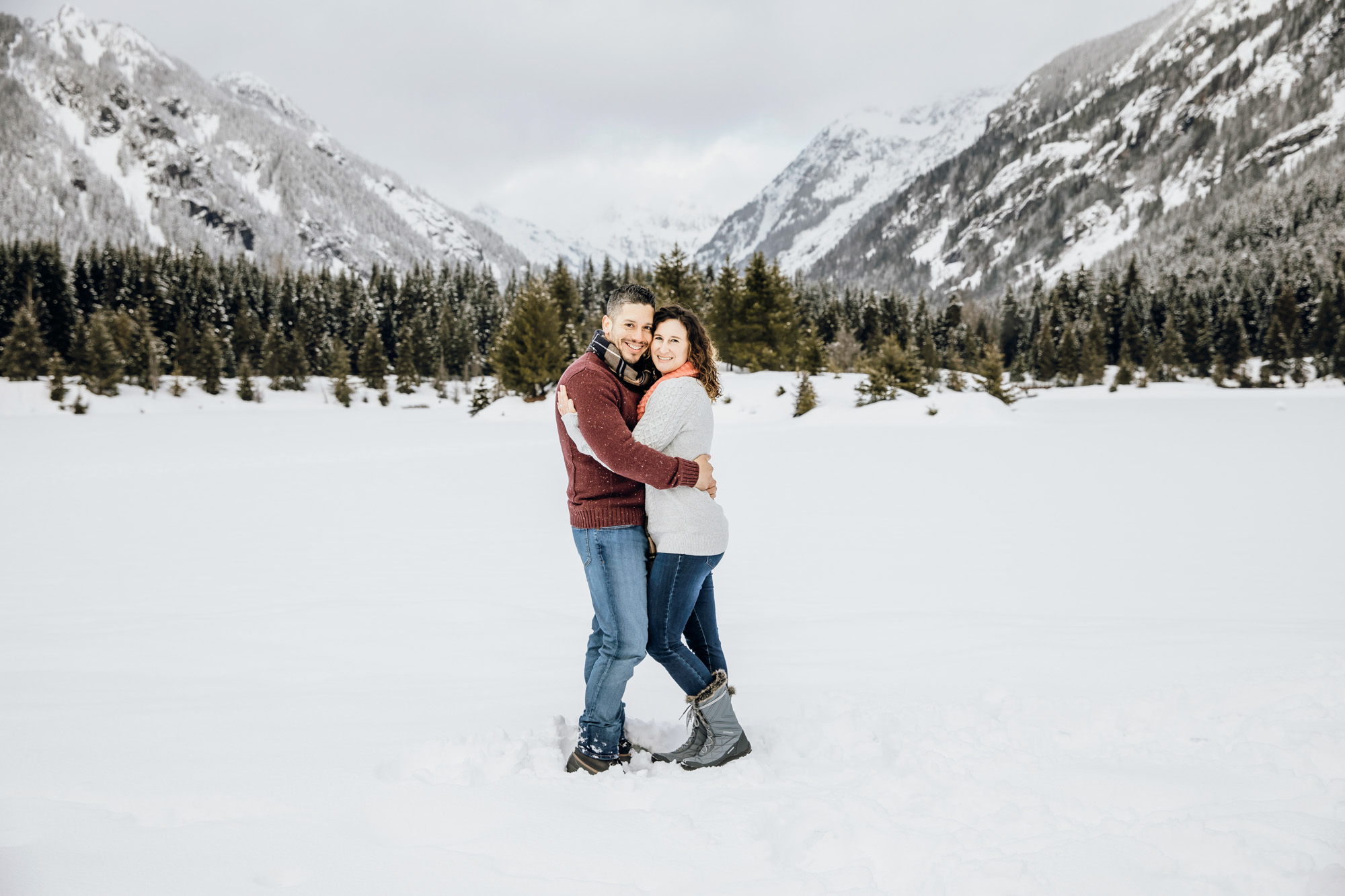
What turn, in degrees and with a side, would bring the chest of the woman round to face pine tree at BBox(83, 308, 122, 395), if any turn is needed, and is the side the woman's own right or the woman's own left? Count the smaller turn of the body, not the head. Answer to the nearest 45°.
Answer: approximately 45° to the woman's own right

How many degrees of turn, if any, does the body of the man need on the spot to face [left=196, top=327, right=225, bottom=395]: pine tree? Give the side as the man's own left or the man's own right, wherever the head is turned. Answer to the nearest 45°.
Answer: approximately 135° to the man's own left

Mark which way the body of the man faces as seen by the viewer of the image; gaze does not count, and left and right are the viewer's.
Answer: facing to the right of the viewer

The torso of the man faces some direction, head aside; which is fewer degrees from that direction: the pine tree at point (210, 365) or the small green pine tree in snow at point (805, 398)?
the small green pine tree in snow

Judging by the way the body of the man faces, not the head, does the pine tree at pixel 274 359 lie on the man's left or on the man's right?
on the man's left

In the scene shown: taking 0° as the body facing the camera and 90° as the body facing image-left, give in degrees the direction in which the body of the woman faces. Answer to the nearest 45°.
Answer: approximately 90°
